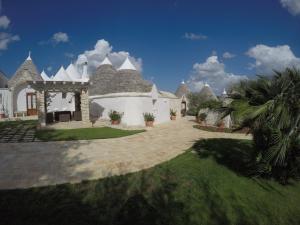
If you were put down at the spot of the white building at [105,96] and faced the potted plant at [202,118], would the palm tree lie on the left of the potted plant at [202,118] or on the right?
right

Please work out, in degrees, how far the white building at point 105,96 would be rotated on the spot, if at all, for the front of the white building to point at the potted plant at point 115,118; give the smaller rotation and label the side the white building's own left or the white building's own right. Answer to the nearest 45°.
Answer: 0° — it already faces it

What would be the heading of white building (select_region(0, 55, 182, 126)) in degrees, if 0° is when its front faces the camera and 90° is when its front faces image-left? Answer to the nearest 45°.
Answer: approximately 0°

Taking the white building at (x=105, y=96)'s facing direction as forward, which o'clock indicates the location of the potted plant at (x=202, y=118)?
The potted plant is roughly at 10 o'clock from the white building.

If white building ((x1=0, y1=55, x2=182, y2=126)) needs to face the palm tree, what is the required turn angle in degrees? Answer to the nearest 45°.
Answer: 0° — it already faces it

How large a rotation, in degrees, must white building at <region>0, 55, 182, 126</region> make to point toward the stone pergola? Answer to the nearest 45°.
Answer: approximately 45° to its right
